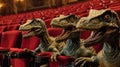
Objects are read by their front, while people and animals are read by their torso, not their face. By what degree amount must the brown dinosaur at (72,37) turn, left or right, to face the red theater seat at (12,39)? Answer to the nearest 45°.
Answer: approximately 45° to its right

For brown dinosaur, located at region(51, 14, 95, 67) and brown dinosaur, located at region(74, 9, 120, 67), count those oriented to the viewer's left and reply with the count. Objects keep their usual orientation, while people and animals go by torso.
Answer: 2

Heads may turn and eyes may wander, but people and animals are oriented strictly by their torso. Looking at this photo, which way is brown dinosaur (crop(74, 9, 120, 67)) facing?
to the viewer's left

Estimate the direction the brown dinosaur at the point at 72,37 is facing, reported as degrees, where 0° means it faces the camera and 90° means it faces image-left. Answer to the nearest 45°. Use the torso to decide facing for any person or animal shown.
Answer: approximately 90°
